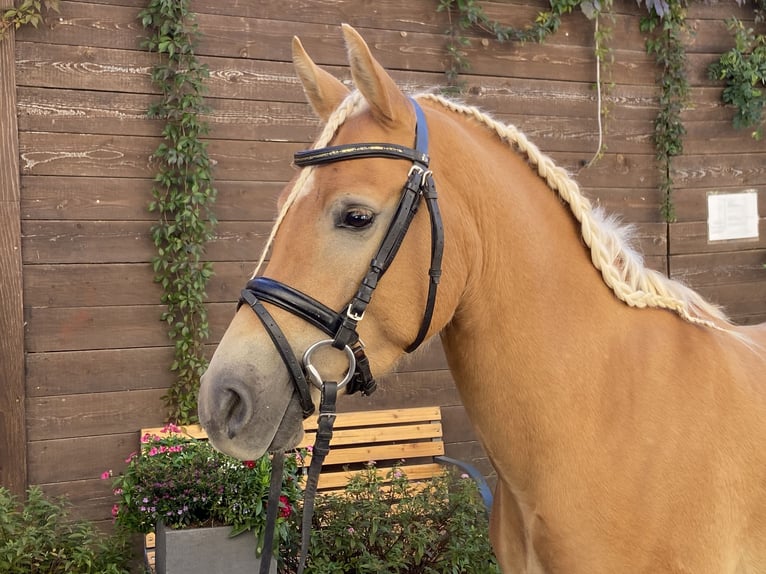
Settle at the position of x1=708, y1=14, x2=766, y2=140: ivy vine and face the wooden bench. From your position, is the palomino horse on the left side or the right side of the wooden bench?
left

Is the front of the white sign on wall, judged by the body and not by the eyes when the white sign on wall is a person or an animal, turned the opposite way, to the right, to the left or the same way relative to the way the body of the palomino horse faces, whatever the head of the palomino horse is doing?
to the left

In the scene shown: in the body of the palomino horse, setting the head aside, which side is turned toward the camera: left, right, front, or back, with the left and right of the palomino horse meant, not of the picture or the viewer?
left

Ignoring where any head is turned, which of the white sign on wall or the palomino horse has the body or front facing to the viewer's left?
the palomino horse

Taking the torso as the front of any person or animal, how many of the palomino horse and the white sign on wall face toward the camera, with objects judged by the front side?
1

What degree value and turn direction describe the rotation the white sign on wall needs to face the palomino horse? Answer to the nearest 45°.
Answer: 0° — it already faces it

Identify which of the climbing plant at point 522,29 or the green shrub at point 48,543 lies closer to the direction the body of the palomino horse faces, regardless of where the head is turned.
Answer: the green shrub

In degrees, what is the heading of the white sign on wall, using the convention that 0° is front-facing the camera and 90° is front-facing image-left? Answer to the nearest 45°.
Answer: approximately 0°

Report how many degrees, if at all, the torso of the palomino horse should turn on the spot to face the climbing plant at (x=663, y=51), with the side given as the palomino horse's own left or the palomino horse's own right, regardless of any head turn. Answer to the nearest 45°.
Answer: approximately 90° to the palomino horse's own right

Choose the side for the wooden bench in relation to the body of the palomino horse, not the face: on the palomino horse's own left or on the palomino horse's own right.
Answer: on the palomino horse's own right
